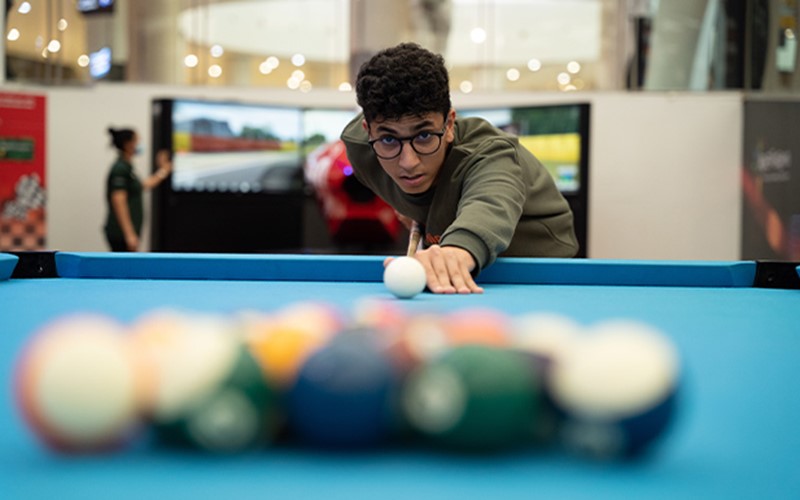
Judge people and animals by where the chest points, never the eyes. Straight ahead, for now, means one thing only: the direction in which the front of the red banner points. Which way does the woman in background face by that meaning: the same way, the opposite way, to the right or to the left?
to the left

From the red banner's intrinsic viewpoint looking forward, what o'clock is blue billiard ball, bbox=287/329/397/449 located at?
The blue billiard ball is roughly at 12 o'clock from the red banner.

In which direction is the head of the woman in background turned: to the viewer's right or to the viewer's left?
to the viewer's right

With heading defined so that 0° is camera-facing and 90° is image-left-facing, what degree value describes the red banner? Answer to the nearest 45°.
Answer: approximately 0°

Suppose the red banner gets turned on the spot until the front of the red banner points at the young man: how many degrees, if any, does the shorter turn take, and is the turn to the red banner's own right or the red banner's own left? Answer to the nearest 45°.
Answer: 0° — it already faces them

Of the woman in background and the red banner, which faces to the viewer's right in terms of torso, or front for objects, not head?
the woman in background

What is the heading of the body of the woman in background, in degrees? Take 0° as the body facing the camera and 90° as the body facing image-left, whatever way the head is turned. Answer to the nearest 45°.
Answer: approximately 270°

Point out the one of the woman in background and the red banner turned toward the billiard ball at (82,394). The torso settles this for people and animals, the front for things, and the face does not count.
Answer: the red banner

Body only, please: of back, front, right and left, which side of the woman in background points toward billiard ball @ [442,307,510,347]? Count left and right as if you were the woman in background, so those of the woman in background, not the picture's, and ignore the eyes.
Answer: right

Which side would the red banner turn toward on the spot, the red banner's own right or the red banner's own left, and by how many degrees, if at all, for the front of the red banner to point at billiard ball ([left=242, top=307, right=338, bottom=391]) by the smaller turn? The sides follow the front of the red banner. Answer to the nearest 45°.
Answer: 0° — it already faces it
